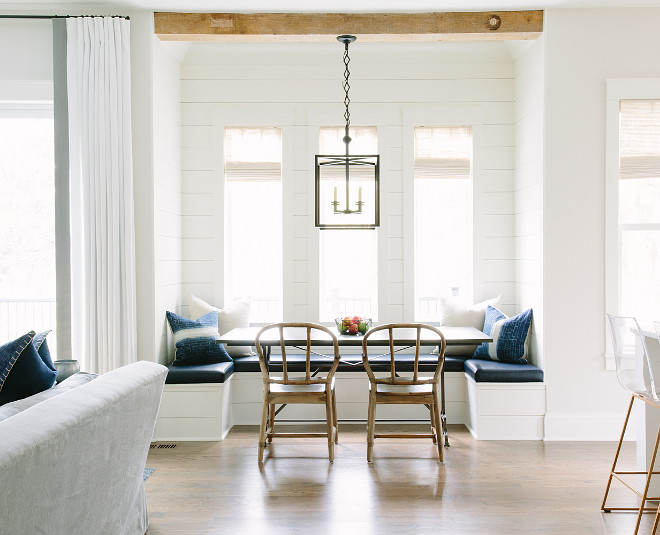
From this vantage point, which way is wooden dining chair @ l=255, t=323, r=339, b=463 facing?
away from the camera

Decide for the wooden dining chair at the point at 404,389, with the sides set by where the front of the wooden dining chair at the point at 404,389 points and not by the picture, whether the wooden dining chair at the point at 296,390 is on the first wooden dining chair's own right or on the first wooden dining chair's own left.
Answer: on the first wooden dining chair's own left

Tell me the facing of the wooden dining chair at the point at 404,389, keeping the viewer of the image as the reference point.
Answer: facing away from the viewer

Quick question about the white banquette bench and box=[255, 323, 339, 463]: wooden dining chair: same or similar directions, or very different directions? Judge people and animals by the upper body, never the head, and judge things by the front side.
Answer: very different directions

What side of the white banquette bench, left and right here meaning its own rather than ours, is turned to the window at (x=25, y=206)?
right

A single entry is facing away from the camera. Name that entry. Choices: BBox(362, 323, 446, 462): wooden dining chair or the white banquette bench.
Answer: the wooden dining chair

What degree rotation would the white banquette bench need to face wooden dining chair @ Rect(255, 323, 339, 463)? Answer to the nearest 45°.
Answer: approximately 45° to its right

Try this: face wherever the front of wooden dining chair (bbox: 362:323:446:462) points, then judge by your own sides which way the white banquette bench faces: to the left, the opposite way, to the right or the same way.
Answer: the opposite way
